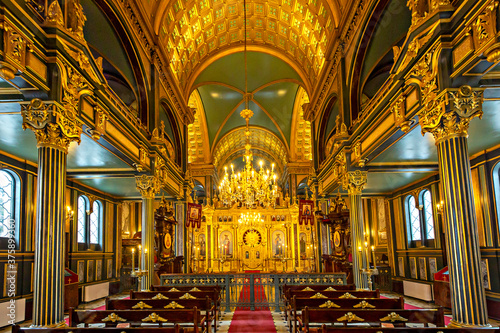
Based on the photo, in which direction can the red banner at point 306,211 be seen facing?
toward the camera

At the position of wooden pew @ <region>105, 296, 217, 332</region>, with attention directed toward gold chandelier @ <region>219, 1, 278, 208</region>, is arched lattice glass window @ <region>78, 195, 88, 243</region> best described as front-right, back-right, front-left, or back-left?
front-left

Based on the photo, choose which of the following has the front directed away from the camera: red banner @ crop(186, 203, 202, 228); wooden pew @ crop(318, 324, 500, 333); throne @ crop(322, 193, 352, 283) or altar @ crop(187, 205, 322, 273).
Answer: the wooden pew

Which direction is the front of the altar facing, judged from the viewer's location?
facing the viewer

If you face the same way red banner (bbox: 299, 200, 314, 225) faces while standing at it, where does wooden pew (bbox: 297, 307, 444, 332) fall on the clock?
The wooden pew is roughly at 12 o'clock from the red banner.

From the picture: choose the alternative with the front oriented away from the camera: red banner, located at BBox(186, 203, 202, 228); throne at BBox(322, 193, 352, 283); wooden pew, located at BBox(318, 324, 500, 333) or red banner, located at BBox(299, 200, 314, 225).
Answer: the wooden pew

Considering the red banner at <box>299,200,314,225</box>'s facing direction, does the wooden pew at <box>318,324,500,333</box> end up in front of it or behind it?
in front

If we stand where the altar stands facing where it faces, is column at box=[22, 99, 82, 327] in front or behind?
in front

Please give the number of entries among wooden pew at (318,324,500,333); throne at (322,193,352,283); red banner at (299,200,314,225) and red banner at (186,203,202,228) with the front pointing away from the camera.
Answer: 1

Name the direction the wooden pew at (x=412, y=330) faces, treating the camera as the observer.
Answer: facing away from the viewer

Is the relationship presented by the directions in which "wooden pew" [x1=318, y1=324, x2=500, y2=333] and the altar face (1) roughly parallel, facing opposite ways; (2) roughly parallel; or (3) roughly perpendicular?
roughly parallel, facing opposite ways

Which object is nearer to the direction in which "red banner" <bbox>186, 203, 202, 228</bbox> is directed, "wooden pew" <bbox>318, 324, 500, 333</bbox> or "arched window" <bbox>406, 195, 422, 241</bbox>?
the wooden pew

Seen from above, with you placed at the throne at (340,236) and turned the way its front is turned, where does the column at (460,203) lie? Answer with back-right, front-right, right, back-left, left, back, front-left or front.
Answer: front-left

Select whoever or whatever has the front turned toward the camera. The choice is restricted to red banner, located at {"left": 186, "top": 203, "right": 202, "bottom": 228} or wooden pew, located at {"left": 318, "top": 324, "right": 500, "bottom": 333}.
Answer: the red banner

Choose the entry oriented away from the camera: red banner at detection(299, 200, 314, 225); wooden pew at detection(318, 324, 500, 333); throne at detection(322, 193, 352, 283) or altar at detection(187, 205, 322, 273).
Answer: the wooden pew

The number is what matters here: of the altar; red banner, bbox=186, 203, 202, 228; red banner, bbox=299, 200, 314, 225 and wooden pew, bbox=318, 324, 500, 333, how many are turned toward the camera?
3

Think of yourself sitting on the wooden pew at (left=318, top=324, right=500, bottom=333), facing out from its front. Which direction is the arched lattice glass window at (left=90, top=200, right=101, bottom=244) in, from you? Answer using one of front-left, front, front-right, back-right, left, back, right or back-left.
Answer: front-left
